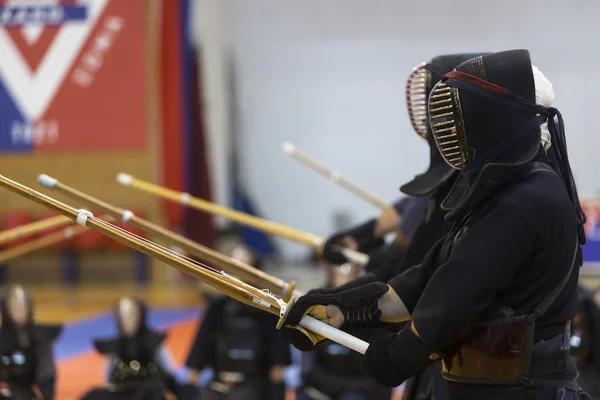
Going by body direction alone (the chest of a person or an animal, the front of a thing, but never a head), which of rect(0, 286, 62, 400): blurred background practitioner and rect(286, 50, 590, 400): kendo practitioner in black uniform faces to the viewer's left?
the kendo practitioner in black uniform

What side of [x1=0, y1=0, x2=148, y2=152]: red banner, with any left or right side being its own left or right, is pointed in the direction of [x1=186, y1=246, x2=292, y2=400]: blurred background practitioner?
front

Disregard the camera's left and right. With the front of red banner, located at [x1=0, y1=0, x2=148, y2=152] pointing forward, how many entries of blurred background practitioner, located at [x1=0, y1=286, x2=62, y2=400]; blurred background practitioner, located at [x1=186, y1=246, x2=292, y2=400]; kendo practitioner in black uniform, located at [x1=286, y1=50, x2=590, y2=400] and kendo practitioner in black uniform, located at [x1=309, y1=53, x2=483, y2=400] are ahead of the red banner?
4

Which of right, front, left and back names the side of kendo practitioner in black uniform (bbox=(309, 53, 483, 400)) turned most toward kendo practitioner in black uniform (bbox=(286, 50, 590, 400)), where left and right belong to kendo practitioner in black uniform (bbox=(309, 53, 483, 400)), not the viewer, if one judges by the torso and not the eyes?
left

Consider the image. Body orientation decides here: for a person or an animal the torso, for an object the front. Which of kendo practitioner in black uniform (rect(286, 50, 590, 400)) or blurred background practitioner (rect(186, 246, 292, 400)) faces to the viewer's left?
the kendo practitioner in black uniform

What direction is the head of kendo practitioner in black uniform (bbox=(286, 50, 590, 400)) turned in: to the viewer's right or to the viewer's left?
to the viewer's left

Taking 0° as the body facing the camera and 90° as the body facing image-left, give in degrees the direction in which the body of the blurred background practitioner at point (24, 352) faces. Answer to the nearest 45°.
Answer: approximately 0°

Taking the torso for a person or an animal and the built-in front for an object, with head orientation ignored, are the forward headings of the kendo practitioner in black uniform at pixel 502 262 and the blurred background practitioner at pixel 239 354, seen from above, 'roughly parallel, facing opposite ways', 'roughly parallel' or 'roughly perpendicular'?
roughly perpendicular

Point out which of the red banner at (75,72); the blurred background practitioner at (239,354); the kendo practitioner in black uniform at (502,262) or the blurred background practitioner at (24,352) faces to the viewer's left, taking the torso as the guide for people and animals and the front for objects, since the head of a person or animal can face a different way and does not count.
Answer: the kendo practitioner in black uniform

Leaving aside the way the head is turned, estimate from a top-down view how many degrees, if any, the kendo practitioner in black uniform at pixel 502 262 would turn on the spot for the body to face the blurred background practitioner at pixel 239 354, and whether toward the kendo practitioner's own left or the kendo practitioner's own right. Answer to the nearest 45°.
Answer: approximately 45° to the kendo practitioner's own right

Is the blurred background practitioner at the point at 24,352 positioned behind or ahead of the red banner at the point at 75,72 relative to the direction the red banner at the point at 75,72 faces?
ahead
